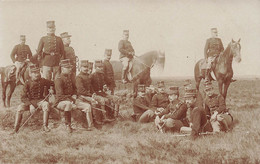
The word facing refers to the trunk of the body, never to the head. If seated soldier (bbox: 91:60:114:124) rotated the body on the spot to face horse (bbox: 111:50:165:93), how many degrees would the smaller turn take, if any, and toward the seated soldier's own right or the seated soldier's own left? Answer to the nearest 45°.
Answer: approximately 90° to the seated soldier's own left

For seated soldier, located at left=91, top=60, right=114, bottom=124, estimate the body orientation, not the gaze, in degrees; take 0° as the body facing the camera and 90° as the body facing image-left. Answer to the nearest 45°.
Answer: approximately 315°

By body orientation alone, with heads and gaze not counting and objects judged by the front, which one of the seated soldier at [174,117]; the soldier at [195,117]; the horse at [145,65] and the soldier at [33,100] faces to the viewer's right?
the horse

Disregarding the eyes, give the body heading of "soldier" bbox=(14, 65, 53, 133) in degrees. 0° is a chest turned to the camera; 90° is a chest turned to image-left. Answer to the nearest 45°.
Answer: approximately 0°

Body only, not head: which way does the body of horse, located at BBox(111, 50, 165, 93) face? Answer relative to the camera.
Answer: to the viewer's right

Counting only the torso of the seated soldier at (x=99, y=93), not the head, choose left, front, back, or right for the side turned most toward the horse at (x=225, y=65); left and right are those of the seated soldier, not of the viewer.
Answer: left

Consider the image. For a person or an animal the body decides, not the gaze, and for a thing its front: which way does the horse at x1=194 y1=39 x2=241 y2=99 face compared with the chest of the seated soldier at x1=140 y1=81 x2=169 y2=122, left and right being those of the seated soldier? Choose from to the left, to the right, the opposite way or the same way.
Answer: to the left

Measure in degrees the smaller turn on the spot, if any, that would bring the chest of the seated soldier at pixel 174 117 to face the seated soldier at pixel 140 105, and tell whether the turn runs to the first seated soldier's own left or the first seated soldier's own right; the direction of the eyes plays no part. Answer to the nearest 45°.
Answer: approximately 90° to the first seated soldier's own right

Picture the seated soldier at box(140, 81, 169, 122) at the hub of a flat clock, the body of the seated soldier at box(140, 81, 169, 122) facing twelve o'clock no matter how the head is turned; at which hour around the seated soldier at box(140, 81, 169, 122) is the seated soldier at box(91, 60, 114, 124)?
the seated soldier at box(91, 60, 114, 124) is roughly at 2 o'clock from the seated soldier at box(140, 81, 169, 122).
